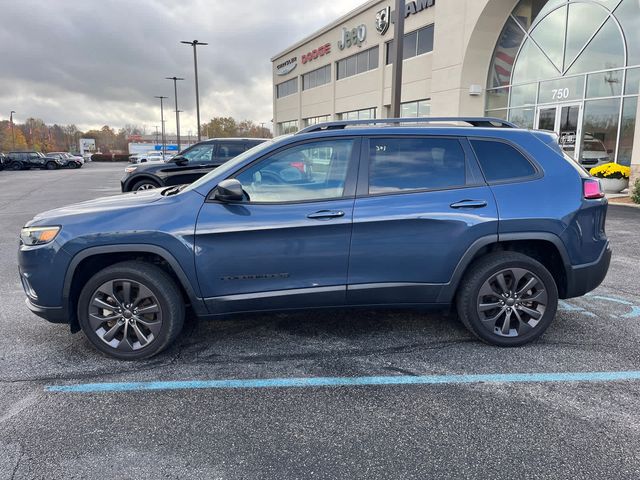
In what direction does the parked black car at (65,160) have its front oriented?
to the viewer's right

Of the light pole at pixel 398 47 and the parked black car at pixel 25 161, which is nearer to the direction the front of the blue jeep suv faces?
the parked black car

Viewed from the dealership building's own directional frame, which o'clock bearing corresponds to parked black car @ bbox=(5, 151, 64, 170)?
The parked black car is roughly at 2 o'clock from the dealership building.

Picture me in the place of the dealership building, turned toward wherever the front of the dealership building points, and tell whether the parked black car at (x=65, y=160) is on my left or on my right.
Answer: on my right

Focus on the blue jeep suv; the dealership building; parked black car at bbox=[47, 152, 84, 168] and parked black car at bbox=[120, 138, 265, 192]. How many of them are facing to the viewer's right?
1

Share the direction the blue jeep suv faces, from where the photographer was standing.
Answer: facing to the left of the viewer

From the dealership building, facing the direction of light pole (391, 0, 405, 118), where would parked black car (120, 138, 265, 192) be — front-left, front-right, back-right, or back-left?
front-right

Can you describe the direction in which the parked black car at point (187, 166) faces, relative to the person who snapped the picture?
facing to the left of the viewer

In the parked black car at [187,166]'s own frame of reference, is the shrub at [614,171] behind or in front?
behind

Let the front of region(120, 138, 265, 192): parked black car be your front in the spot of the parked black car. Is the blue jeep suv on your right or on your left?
on your left
